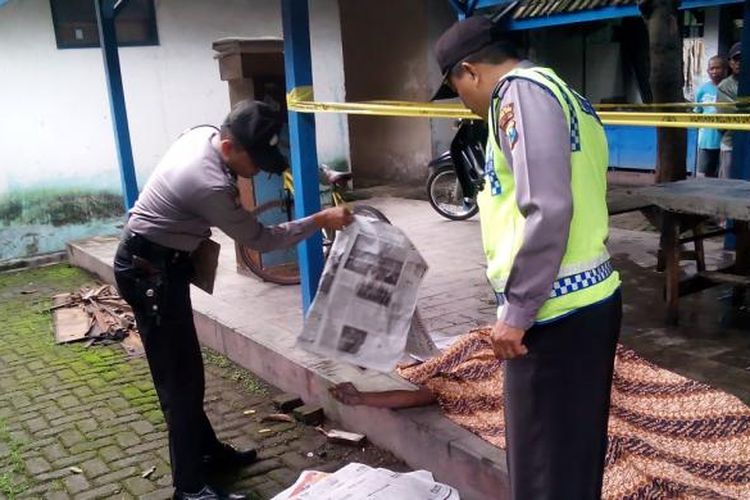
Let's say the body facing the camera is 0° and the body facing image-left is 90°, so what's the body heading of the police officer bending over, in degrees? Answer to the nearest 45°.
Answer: approximately 270°

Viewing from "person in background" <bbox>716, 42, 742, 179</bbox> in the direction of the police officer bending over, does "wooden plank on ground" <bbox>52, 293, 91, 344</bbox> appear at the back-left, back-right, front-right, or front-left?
front-right

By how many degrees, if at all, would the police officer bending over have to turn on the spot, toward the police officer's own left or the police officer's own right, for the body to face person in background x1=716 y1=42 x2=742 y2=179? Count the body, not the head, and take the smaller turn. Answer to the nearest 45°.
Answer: approximately 45° to the police officer's own left

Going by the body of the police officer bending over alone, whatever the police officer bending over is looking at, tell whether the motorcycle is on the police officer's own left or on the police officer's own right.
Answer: on the police officer's own left

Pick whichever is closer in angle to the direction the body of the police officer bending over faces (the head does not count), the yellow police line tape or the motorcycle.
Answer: the yellow police line tape

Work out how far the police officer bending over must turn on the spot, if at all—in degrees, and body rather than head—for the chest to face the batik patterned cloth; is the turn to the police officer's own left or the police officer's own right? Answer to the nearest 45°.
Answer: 0° — they already face it

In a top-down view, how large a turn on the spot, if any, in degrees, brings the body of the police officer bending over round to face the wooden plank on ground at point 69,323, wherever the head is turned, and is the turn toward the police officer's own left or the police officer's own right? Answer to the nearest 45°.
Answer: approximately 90° to the police officer's own left

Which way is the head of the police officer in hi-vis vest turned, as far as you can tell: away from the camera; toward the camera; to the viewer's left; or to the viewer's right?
to the viewer's left

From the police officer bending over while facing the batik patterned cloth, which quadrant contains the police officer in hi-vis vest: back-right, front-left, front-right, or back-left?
front-right

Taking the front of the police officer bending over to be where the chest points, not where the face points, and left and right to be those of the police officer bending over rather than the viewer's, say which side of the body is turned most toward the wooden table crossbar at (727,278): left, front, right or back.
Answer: front

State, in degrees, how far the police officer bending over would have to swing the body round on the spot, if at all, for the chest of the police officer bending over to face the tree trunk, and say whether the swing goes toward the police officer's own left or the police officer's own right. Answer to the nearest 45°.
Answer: approximately 45° to the police officer's own left
